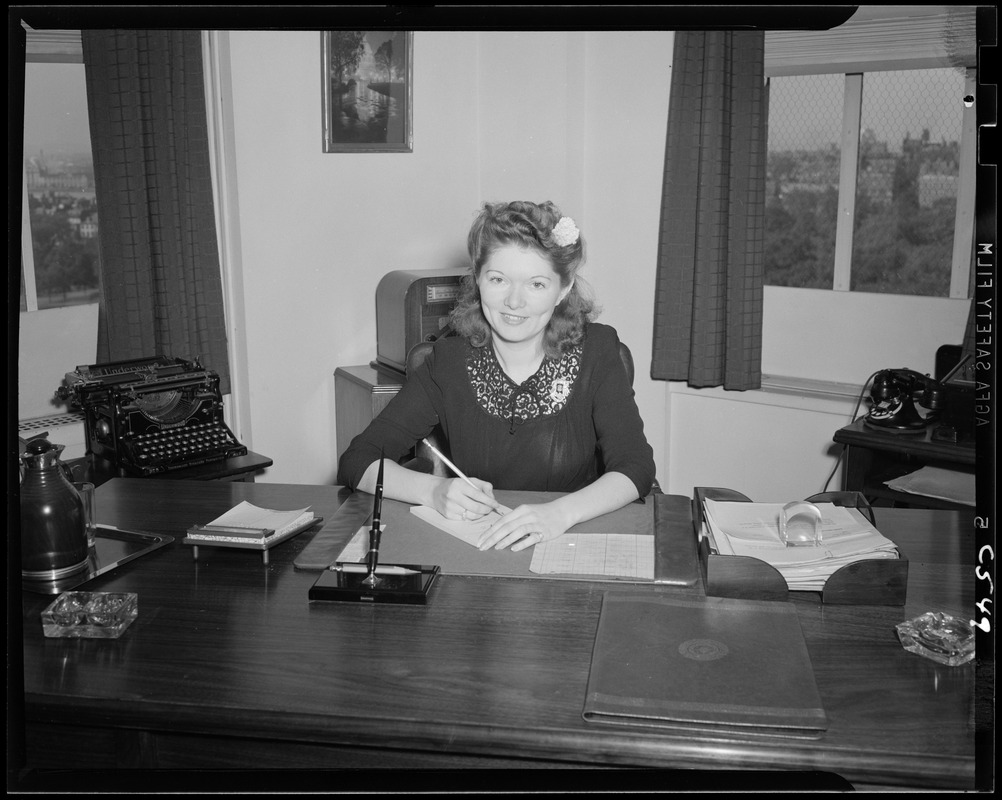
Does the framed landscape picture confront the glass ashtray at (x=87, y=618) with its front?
yes

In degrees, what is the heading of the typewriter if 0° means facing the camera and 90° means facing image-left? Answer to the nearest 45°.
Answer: approximately 315°

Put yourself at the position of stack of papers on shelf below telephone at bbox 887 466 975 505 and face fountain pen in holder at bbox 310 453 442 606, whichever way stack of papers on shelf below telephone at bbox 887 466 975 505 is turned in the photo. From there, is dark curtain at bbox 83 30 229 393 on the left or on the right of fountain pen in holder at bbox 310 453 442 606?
right

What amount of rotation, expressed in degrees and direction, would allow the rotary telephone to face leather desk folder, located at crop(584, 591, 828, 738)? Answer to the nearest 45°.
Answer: approximately 45° to its left

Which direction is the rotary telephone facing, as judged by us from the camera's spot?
facing the viewer and to the left of the viewer

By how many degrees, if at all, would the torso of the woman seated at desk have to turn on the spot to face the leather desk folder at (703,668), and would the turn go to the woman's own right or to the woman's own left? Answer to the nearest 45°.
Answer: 0° — they already face it

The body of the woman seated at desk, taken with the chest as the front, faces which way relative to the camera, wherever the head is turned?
toward the camera

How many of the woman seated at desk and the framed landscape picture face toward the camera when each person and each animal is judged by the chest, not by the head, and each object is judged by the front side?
2

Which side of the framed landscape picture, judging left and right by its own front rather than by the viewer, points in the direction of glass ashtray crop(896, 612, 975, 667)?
front

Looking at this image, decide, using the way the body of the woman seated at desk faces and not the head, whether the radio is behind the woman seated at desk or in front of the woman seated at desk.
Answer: behind

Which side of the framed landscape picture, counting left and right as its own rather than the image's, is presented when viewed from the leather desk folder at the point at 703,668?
front

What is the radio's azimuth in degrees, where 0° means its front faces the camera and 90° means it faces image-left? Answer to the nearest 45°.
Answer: approximately 315°

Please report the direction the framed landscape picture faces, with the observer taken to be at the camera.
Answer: facing the viewer

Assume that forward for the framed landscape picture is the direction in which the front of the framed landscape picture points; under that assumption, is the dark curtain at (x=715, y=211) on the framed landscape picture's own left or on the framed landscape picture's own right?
on the framed landscape picture's own left
